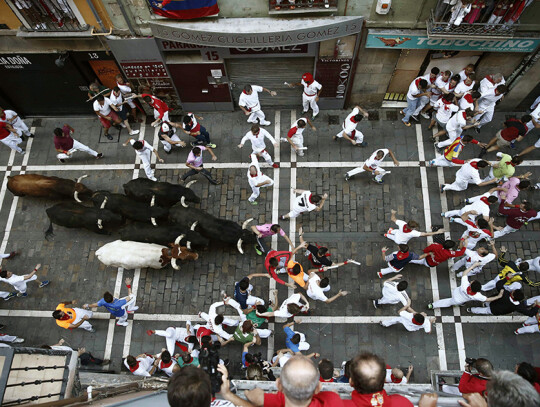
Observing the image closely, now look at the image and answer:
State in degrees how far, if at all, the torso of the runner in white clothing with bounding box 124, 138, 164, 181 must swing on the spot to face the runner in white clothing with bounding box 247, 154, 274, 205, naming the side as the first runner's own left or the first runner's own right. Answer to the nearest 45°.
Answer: approximately 45° to the first runner's own left

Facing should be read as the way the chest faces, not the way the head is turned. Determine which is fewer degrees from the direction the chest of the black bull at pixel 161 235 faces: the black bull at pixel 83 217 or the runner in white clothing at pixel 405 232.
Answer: the runner in white clothing

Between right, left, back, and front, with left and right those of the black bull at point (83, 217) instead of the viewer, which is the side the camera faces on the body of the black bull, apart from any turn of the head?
right

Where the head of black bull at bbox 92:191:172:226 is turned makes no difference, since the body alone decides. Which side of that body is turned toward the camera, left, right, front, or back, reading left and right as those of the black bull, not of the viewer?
right

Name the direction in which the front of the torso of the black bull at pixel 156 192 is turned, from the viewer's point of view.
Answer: to the viewer's right

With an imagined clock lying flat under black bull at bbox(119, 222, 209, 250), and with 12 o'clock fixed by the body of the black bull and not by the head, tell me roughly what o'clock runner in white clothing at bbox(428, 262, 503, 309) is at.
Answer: The runner in white clothing is roughly at 1 o'clock from the black bull.

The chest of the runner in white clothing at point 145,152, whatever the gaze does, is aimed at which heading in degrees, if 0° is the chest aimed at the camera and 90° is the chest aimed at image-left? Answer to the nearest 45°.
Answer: approximately 0°

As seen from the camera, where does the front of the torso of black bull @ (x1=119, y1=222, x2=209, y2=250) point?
to the viewer's right

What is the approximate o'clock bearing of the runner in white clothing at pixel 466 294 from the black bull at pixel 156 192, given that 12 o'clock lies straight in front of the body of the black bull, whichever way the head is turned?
The runner in white clothing is roughly at 1 o'clock from the black bull.

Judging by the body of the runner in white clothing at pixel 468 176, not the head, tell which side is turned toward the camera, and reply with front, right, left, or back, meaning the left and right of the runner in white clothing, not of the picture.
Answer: right

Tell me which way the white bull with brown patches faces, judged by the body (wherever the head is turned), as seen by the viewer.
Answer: to the viewer's right

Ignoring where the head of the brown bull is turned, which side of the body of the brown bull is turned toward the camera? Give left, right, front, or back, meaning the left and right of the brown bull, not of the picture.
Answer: right
